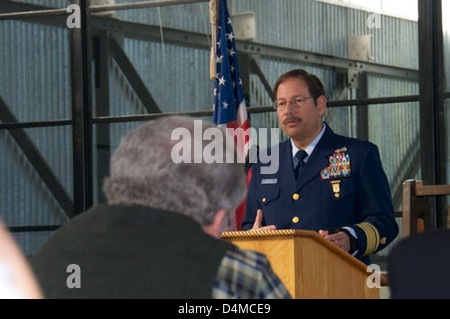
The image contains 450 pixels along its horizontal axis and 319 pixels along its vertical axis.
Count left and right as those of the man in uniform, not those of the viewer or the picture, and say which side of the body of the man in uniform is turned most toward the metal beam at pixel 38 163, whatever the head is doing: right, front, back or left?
right

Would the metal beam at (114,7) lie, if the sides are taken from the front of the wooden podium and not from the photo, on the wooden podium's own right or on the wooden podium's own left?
on the wooden podium's own right

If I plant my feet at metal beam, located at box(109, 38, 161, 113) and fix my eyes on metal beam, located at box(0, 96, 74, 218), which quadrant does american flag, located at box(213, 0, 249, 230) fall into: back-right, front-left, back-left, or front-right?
back-left

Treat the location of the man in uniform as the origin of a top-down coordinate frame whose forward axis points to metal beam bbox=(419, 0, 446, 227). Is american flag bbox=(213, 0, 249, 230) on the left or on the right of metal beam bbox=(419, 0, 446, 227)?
left

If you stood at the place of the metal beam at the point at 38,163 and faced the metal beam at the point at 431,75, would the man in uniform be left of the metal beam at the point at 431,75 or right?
right

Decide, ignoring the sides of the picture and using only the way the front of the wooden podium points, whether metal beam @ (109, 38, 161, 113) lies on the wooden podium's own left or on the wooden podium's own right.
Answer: on the wooden podium's own right

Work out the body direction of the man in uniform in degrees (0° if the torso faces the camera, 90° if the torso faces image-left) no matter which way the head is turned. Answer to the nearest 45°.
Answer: approximately 45°

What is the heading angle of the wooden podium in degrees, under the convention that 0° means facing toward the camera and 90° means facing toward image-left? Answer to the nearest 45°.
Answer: approximately 45°
